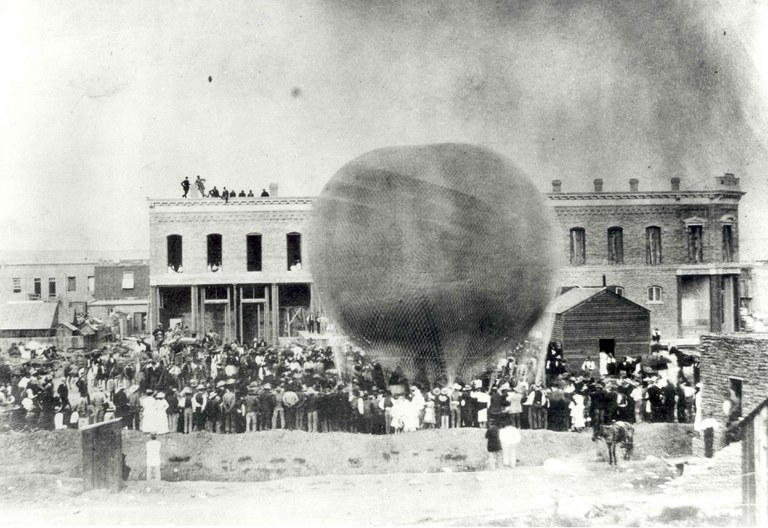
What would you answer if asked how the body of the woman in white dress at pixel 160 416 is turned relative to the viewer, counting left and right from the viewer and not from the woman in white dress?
facing away from the viewer

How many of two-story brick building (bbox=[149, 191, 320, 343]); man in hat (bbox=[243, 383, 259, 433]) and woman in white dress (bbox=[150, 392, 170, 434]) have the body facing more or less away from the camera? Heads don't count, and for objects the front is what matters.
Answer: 2

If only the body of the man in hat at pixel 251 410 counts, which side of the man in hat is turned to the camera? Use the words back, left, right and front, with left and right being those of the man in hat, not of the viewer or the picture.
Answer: back

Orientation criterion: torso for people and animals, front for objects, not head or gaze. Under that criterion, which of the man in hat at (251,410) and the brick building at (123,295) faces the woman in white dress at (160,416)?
the brick building

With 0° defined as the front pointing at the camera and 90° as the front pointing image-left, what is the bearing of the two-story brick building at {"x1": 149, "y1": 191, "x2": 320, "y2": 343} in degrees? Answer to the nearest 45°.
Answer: approximately 0°

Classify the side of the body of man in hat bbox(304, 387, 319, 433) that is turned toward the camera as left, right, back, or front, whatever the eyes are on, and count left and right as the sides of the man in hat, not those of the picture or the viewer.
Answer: back

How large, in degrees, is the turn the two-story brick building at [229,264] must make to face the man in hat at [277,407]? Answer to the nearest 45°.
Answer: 0° — it already faces them

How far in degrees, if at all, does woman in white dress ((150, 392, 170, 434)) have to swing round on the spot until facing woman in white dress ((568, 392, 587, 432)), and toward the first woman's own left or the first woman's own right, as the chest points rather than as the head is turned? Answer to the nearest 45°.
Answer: approximately 90° to the first woman's own right

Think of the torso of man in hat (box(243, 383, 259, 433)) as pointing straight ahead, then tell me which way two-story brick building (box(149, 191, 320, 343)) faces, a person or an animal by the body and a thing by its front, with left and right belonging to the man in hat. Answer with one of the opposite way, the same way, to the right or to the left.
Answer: the opposite way

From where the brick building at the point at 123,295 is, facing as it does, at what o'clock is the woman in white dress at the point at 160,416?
The woman in white dress is roughly at 12 o'clock from the brick building.
